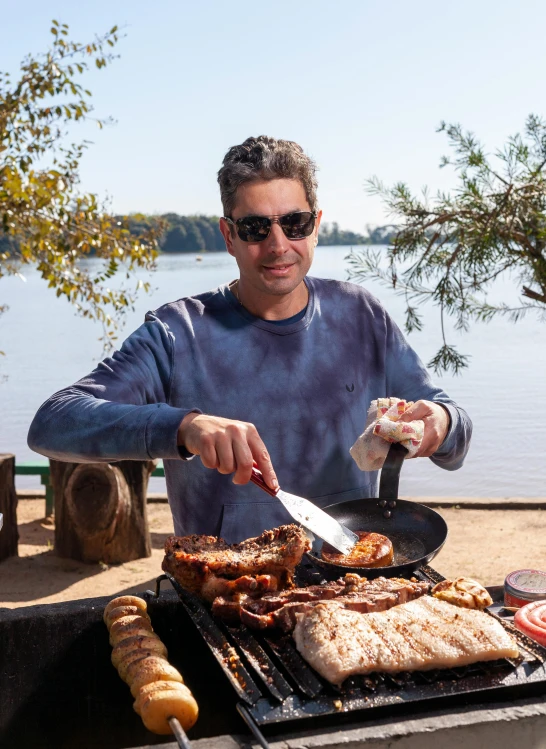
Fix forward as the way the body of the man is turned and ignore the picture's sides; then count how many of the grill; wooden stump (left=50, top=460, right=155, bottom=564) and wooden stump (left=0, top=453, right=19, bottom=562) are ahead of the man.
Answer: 1

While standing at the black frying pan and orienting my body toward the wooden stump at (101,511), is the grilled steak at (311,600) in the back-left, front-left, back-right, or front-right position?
back-left

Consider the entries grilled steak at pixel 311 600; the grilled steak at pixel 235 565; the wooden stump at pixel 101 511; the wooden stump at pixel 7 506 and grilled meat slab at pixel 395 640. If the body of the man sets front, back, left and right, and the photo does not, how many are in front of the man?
3

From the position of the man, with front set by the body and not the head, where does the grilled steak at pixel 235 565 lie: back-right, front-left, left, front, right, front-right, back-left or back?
front

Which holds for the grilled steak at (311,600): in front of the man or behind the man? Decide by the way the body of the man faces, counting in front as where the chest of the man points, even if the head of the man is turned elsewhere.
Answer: in front

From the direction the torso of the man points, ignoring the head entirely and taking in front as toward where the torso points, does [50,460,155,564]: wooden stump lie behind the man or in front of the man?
behind

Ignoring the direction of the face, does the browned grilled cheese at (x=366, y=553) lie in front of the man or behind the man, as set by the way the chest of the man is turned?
in front

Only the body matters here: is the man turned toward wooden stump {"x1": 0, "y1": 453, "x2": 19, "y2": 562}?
no

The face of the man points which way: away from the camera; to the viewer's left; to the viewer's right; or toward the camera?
toward the camera

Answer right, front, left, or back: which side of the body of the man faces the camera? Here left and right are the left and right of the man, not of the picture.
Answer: front

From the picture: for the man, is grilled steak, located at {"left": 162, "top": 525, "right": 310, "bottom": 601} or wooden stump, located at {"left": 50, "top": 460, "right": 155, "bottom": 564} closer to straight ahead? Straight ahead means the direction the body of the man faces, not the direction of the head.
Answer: the grilled steak

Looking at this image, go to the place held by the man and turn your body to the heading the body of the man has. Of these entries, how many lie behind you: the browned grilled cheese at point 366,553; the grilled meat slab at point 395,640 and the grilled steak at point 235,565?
0

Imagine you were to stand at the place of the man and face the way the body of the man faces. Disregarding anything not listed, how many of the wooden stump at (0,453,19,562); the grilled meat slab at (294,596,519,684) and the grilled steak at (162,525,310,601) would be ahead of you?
2

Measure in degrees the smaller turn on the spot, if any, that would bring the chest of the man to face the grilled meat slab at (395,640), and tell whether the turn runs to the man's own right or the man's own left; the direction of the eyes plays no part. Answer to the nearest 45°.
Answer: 0° — they already face it
